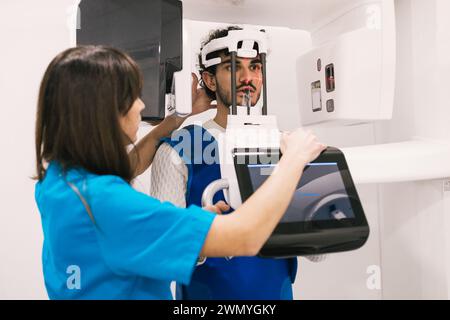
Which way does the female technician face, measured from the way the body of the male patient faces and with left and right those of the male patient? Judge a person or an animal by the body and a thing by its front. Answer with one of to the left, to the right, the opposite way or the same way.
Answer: to the left

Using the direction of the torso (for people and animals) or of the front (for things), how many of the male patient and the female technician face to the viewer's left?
0

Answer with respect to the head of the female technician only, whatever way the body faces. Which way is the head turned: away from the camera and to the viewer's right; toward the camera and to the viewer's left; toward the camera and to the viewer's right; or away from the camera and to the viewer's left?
away from the camera and to the viewer's right

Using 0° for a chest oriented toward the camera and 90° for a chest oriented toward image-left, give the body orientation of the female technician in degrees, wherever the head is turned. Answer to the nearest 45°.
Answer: approximately 225°

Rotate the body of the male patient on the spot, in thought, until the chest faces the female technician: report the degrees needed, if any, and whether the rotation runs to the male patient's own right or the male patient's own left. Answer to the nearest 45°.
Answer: approximately 45° to the male patient's own right
